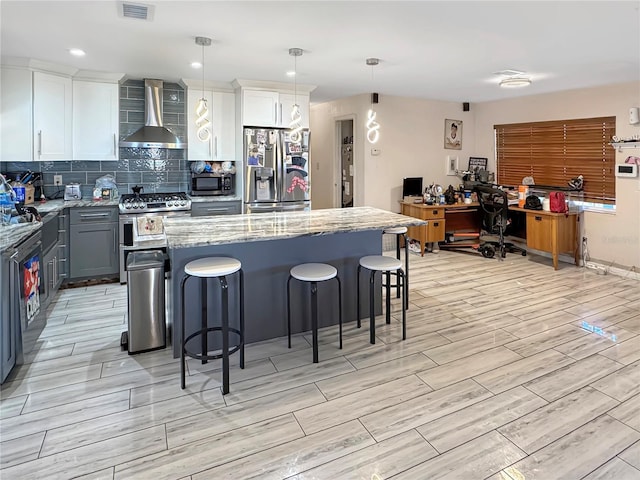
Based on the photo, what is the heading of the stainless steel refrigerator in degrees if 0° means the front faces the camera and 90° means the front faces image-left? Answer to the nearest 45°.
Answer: approximately 0°

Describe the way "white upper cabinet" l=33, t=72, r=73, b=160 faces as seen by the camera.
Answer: facing the viewer and to the right of the viewer

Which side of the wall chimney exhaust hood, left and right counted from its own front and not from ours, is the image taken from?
front

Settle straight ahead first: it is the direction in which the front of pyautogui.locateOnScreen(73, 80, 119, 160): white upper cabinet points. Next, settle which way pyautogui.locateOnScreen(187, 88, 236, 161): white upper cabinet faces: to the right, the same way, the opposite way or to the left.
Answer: the same way

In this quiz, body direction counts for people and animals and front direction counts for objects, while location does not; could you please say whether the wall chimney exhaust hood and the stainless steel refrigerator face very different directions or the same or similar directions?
same or similar directions

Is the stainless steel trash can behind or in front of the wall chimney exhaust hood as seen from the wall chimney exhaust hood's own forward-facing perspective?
in front

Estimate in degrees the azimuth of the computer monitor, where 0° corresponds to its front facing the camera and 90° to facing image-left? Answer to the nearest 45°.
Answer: approximately 0°

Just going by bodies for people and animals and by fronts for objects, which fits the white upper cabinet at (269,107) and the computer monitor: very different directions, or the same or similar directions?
same or similar directions
